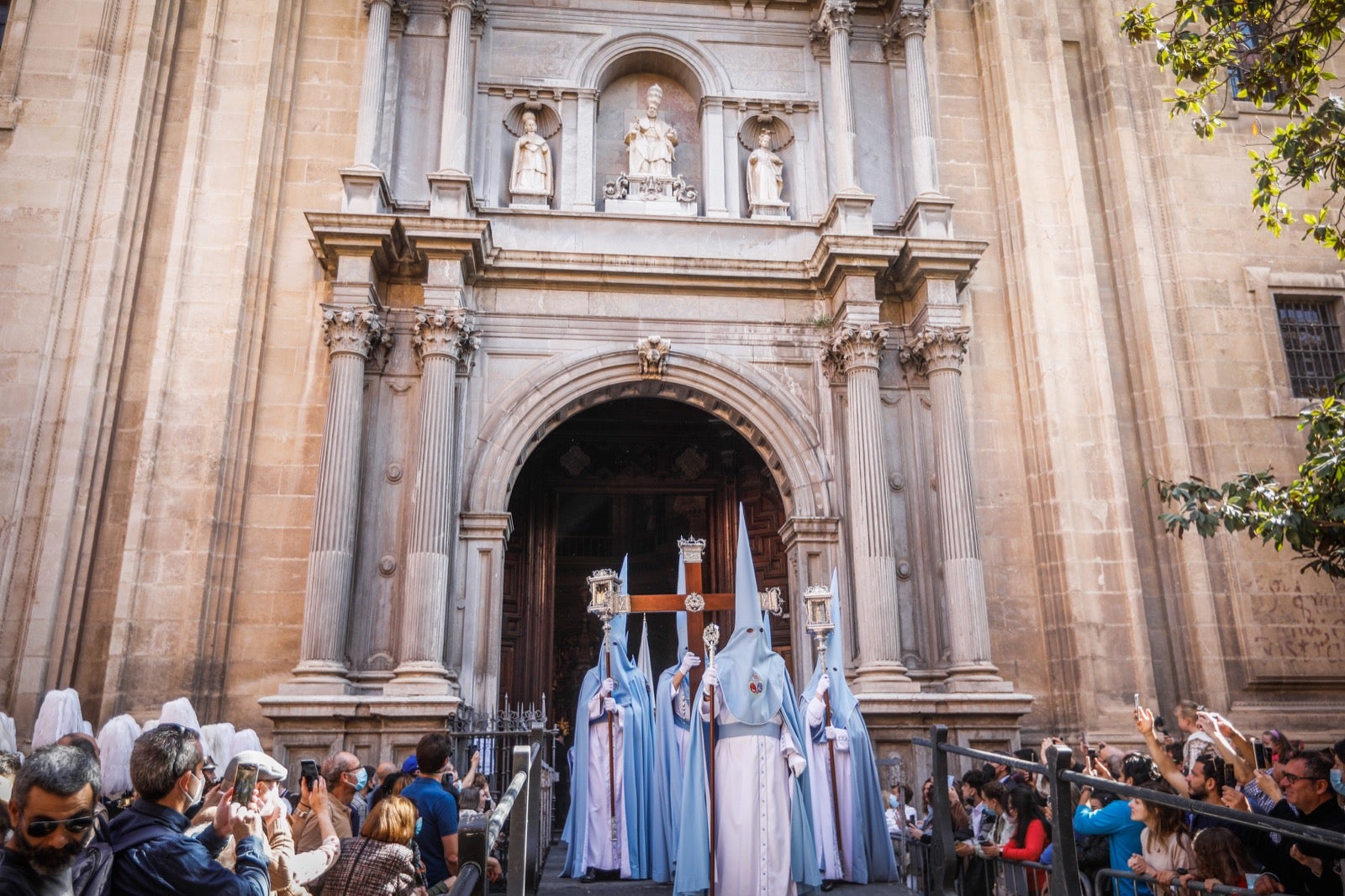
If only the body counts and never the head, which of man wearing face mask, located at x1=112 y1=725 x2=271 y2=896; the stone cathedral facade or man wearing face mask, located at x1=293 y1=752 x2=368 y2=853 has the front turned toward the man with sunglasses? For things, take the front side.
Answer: the stone cathedral facade

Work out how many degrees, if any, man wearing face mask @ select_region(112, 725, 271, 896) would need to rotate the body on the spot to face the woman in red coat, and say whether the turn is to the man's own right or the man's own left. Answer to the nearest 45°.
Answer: approximately 45° to the man's own right

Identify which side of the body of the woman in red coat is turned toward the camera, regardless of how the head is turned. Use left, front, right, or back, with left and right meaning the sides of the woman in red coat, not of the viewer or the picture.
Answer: left

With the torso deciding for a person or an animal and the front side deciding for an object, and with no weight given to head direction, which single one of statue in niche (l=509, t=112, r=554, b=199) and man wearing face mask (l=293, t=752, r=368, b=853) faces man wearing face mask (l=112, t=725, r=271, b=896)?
the statue in niche

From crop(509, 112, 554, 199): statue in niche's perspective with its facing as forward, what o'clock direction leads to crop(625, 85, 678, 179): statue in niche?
crop(625, 85, 678, 179): statue in niche is roughly at 9 o'clock from crop(509, 112, 554, 199): statue in niche.

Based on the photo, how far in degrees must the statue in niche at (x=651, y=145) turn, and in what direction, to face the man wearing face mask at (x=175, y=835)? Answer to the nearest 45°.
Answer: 0° — it already faces them

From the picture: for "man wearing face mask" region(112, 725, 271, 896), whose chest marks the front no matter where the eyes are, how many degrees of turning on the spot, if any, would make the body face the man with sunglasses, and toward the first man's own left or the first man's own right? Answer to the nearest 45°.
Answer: approximately 180°

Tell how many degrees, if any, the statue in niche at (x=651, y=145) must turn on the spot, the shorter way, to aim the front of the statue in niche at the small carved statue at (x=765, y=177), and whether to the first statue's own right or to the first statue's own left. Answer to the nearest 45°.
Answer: approximately 90° to the first statue's own left

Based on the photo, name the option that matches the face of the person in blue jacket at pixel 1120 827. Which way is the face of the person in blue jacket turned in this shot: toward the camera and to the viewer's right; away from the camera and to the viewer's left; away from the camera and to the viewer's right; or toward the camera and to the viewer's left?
away from the camera and to the viewer's left

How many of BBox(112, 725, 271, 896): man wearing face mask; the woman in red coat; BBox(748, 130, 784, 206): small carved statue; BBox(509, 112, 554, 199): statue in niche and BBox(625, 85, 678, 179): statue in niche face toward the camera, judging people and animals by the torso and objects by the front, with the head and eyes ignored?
3

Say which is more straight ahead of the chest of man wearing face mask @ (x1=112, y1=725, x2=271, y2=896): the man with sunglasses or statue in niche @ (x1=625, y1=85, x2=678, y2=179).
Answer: the statue in niche
